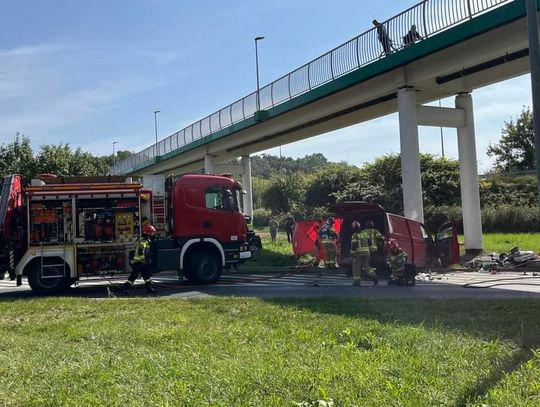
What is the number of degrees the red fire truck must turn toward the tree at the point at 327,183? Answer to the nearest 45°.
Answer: approximately 45° to its left

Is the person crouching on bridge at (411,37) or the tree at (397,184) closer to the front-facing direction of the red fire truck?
the person crouching on bridge

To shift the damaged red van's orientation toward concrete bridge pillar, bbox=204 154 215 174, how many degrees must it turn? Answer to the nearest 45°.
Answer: approximately 90° to its left

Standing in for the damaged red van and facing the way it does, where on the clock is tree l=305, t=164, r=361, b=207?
The tree is roughly at 10 o'clock from the damaged red van.

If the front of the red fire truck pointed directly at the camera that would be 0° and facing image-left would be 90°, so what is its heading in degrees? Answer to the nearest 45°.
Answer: approximately 270°

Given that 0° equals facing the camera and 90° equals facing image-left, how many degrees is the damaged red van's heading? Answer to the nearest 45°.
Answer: approximately 225°

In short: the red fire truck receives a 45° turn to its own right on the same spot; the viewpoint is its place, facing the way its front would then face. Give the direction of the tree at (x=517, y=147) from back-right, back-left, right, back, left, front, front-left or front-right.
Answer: left

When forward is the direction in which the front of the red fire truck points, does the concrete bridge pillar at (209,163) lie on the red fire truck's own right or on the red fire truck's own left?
on the red fire truck's own left

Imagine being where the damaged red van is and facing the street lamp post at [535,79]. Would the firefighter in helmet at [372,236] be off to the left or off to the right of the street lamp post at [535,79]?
right

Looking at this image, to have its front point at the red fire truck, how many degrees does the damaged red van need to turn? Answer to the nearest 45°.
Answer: approximately 180°

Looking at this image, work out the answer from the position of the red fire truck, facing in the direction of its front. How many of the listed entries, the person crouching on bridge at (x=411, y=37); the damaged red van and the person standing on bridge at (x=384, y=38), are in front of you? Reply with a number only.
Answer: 3

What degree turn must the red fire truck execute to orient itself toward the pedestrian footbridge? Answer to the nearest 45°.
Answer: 0° — it already faces it

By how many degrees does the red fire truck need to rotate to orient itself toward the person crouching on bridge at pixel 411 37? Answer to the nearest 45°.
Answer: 0° — it already faces them

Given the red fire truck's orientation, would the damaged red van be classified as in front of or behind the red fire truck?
in front

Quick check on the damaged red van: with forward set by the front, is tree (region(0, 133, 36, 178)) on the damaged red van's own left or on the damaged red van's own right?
on the damaged red van's own left
